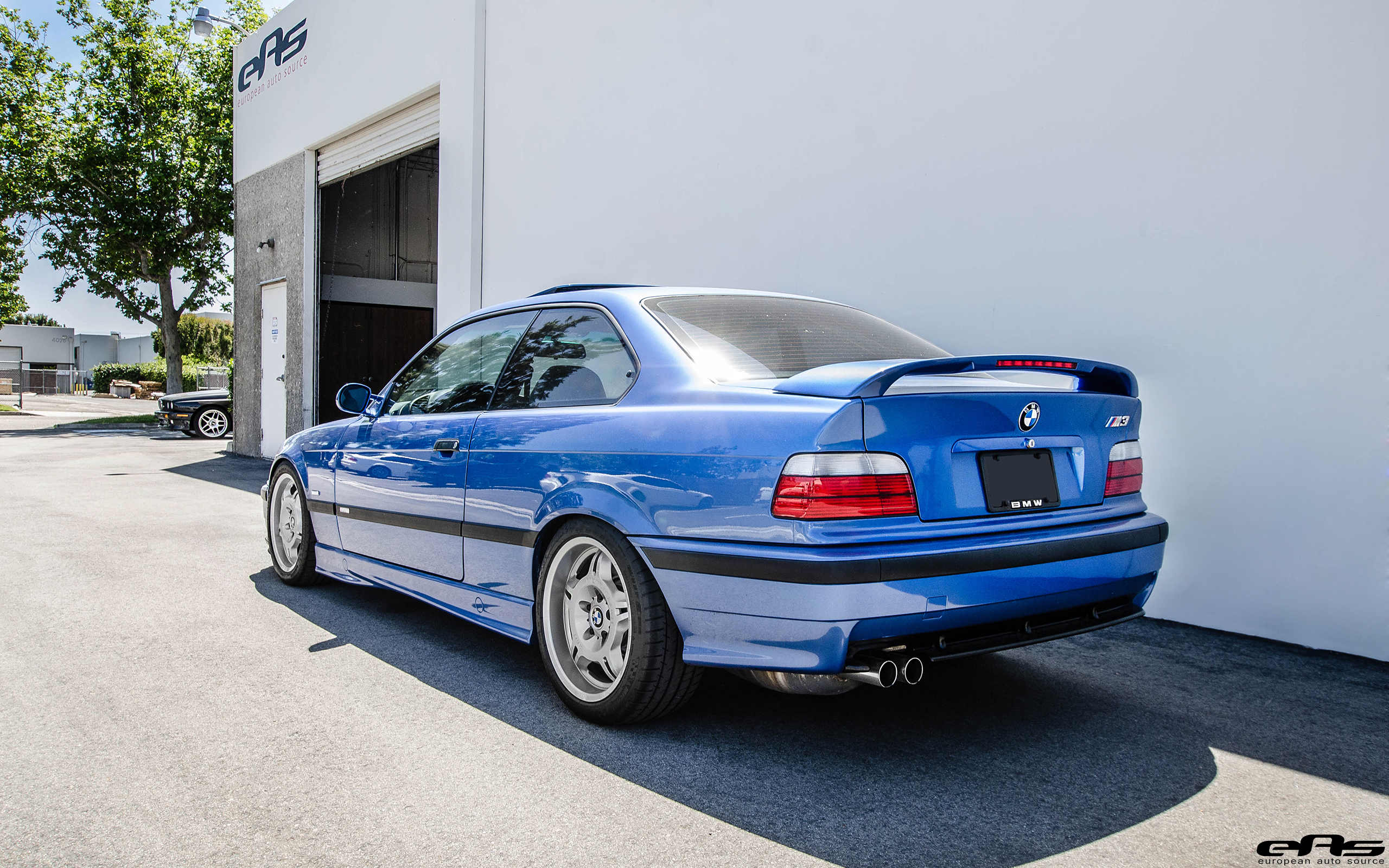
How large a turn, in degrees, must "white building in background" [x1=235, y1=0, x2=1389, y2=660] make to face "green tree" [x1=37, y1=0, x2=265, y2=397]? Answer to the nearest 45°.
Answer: approximately 90° to its right

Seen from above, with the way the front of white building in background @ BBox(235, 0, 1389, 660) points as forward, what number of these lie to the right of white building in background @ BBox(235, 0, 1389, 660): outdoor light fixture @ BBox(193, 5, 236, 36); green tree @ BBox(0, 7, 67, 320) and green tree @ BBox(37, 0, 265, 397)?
3

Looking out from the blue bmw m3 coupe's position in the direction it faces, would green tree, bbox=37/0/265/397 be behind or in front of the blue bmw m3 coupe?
in front

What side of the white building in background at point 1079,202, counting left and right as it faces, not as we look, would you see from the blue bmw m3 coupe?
front

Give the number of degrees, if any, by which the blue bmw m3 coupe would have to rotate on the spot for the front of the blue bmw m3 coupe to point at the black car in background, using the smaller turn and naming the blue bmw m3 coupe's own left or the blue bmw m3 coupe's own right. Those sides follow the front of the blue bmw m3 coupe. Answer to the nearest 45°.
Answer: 0° — it already faces it

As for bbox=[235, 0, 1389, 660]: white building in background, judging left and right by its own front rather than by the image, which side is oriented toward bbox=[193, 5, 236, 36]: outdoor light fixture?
right

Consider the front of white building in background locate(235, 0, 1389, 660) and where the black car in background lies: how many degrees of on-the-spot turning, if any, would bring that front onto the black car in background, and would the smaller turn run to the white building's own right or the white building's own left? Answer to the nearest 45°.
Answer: approximately 90° to the white building's own right

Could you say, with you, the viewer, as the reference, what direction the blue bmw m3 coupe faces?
facing away from the viewer and to the left of the viewer

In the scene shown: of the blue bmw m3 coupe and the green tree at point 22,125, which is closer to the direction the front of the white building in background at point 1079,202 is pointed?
the blue bmw m3 coupe

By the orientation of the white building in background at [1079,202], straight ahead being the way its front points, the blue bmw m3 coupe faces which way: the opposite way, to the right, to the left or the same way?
to the right

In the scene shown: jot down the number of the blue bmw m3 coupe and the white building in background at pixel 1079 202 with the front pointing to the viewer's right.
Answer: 0

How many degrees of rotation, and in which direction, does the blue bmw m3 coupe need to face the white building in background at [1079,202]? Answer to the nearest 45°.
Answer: approximately 90° to its right

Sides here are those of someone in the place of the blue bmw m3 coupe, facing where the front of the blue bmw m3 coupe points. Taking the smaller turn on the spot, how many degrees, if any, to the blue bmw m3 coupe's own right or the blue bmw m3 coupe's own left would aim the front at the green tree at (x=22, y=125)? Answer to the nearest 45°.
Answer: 0° — it already faces it
